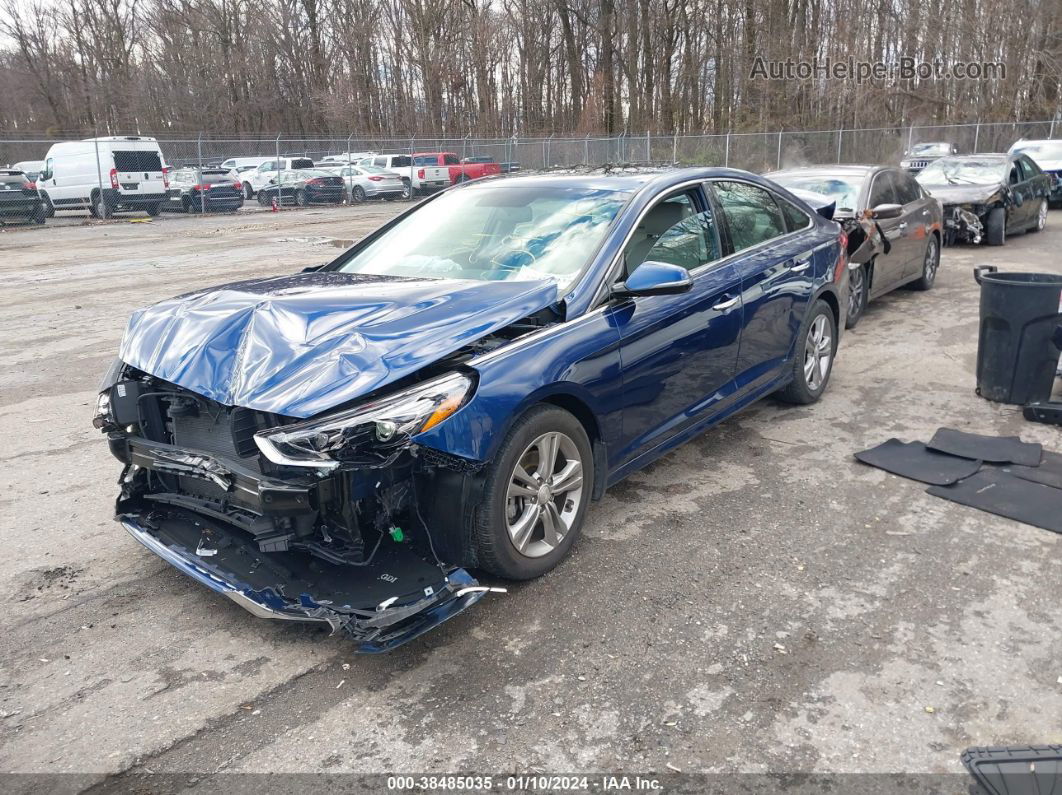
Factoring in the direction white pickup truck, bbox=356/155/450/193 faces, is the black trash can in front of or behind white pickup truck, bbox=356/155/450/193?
behind

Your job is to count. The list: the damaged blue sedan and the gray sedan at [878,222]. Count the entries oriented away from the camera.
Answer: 0

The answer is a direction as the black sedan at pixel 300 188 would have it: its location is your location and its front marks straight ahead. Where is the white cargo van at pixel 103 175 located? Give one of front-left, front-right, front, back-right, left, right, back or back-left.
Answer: left

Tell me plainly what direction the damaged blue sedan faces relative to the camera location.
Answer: facing the viewer and to the left of the viewer

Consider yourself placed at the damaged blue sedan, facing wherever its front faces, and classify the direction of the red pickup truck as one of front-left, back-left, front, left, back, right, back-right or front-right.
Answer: back-right

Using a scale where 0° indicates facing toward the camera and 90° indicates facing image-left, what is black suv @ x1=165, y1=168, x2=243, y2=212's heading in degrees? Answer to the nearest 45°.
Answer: approximately 135°

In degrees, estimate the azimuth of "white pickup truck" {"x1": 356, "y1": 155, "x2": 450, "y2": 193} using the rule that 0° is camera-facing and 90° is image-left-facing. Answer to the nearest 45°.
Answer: approximately 135°

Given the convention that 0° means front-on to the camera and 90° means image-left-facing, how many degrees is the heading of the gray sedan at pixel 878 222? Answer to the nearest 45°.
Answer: approximately 45°

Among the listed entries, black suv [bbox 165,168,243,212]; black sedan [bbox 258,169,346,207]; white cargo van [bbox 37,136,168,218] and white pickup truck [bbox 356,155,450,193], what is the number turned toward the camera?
0

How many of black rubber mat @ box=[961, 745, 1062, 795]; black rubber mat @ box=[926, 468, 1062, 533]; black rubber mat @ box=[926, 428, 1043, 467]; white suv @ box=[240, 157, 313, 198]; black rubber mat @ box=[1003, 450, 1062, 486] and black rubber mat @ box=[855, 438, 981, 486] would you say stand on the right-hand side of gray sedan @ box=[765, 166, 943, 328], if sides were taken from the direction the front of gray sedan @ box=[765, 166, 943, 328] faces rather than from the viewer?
1

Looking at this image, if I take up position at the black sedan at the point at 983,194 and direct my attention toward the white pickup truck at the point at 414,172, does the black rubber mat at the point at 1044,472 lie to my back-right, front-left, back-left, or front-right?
back-left

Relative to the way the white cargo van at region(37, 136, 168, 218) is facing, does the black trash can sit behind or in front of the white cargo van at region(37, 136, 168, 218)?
behind
